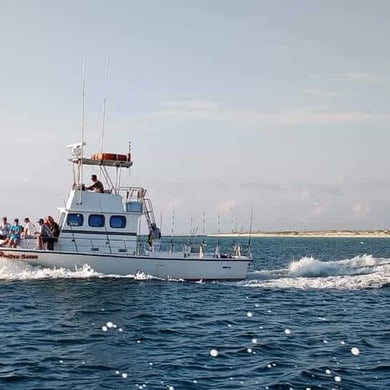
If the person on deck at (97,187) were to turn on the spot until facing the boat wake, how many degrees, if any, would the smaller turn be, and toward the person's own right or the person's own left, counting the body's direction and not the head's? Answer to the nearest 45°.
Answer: approximately 180°

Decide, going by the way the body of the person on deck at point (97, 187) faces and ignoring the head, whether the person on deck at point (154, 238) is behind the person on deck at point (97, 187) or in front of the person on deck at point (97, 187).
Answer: behind

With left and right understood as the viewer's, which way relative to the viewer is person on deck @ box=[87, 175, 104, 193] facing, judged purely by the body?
facing to the left of the viewer

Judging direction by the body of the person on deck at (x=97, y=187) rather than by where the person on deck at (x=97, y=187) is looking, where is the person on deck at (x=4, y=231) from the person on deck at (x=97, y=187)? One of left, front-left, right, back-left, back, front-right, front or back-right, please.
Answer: front

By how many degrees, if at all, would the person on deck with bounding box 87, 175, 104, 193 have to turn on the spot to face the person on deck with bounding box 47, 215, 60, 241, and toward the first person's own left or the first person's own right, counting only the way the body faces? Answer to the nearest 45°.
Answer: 0° — they already face them

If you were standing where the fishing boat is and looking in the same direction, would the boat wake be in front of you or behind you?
behind

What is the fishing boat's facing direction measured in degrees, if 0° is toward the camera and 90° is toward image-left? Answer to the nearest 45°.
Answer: approximately 90°

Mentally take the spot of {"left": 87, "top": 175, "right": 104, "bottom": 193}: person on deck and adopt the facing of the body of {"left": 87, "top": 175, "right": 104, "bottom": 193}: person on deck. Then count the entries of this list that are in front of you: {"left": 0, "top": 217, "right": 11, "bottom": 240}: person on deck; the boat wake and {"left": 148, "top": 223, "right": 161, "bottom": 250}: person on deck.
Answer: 1

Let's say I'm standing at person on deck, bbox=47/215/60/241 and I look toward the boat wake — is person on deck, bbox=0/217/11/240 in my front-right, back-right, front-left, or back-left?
back-left
